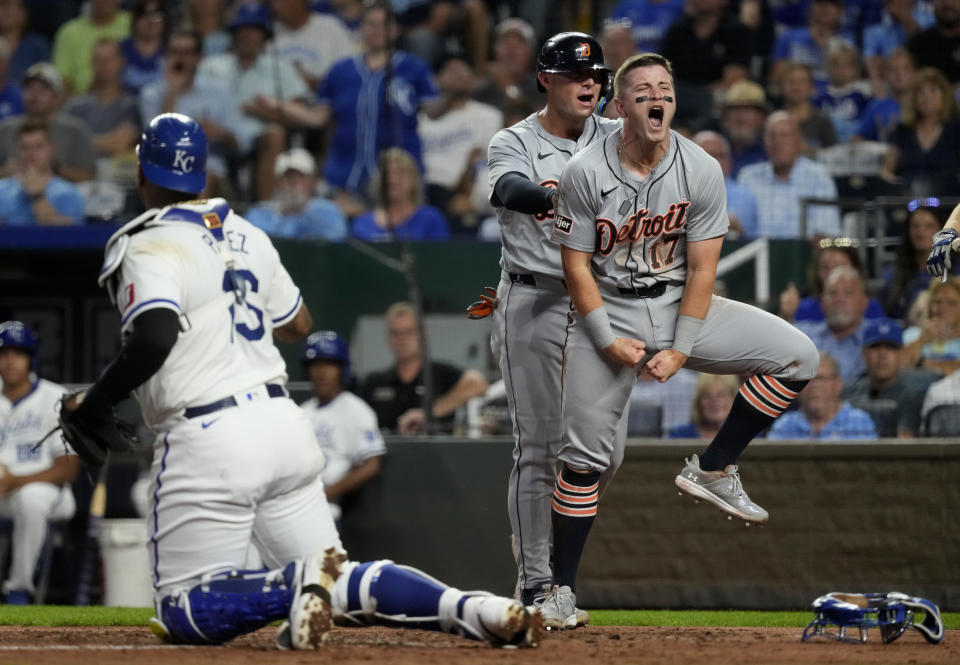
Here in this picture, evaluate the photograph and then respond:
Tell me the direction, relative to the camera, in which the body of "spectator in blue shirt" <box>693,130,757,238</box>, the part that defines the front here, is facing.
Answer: toward the camera

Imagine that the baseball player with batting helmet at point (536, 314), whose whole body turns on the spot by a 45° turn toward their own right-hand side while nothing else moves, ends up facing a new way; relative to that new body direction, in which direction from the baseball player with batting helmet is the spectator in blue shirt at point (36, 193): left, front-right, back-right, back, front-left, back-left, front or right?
back-right

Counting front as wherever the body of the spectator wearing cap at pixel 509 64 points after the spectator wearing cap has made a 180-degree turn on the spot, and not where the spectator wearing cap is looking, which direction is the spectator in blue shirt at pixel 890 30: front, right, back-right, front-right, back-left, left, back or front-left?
right

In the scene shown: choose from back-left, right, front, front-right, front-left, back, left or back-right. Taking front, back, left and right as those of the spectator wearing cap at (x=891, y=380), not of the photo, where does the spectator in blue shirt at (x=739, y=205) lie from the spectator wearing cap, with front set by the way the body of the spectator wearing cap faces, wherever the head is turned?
back-right

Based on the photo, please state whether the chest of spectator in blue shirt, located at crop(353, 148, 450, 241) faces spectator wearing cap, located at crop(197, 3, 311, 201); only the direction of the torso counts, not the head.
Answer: no

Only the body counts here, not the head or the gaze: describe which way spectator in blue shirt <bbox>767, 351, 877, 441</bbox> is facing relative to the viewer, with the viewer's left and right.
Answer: facing the viewer

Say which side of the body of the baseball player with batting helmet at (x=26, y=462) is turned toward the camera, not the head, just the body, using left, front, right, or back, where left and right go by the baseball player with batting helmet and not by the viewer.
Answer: front

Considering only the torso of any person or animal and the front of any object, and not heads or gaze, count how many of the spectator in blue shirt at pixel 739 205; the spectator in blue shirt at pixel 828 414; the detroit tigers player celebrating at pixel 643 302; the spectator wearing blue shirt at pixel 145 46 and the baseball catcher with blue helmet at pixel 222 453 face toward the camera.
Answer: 4

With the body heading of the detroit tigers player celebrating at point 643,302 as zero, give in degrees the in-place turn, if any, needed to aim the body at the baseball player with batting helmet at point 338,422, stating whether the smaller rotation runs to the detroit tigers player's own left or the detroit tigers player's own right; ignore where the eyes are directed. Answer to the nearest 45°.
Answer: approximately 135° to the detroit tigers player's own right

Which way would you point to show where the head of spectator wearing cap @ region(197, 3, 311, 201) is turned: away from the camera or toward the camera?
toward the camera

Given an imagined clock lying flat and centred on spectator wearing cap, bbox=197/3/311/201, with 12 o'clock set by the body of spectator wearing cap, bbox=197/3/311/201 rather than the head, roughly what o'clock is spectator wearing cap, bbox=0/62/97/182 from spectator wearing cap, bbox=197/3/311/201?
spectator wearing cap, bbox=0/62/97/182 is roughly at 3 o'clock from spectator wearing cap, bbox=197/3/311/201.

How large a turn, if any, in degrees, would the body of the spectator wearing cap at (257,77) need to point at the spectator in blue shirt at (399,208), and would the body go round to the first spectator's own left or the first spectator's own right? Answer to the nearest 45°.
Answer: approximately 45° to the first spectator's own left

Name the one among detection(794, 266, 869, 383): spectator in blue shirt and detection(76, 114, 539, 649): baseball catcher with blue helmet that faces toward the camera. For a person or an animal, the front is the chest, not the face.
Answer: the spectator in blue shirt

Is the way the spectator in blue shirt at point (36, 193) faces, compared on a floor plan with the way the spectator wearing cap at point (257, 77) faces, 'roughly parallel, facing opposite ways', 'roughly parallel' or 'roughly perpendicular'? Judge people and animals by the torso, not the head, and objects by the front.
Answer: roughly parallel

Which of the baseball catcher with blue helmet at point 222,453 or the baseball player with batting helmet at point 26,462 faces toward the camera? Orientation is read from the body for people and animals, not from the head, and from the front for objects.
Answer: the baseball player with batting helmet at point 26,462

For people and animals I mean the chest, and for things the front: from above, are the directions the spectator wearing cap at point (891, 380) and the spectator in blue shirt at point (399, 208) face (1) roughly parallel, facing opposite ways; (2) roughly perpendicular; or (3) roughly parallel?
roughly parallel

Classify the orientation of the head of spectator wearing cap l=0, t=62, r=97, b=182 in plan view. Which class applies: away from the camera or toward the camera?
toward the camera

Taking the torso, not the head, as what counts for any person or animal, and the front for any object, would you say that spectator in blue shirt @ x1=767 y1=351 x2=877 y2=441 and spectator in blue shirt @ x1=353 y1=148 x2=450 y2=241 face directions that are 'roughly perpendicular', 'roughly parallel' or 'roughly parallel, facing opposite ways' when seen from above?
roughly parallel

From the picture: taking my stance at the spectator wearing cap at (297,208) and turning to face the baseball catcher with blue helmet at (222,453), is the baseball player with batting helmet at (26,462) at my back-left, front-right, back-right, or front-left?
front-right

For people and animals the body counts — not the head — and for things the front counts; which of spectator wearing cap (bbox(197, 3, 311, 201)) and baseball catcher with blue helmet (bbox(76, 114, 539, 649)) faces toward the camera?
the spectator wearing cap

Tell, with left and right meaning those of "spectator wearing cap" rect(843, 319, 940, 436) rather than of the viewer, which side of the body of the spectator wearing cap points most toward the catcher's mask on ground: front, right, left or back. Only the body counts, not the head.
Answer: front

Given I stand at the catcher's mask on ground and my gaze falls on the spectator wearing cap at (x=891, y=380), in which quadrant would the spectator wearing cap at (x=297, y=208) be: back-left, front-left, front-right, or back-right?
front-left
